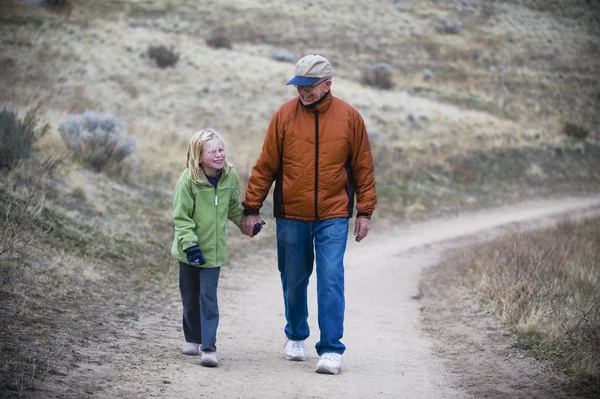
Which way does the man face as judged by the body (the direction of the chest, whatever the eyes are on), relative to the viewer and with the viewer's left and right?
facing the viewer

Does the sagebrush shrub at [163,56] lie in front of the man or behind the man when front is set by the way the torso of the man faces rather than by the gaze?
behind

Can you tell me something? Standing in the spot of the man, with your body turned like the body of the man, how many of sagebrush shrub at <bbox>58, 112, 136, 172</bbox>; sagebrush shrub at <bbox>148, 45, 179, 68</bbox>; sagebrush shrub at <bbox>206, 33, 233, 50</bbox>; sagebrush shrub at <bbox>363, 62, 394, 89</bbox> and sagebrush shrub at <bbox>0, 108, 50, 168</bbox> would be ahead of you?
0

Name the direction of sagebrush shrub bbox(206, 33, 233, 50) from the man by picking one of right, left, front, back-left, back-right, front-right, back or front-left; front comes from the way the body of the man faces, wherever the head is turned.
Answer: back

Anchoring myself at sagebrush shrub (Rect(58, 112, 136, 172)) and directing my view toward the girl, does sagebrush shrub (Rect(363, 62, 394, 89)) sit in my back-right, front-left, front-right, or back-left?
back-left

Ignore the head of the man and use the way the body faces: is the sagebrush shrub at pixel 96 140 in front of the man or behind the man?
behind

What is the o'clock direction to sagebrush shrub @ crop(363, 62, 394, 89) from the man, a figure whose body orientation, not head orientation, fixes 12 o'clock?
The sagebrush shrub is roughly at 6 o'clock from the man.

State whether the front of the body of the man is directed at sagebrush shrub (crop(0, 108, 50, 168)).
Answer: no

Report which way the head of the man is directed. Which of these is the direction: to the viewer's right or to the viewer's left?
to the viewer's left

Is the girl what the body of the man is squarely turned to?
no

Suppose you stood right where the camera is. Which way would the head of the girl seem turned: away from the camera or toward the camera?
toward the camera

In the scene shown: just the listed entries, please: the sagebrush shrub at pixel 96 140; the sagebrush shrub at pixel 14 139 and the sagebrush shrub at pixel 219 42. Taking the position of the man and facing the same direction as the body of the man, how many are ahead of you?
0
